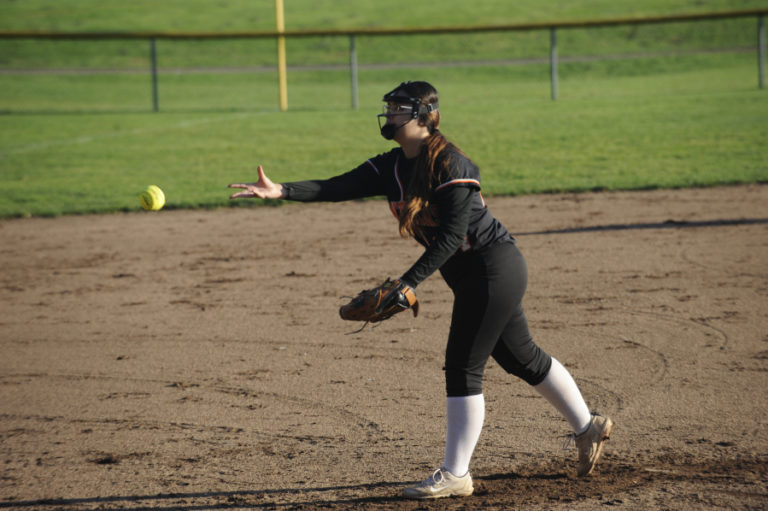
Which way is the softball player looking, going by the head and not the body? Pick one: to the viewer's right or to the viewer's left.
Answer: to the viewer's left

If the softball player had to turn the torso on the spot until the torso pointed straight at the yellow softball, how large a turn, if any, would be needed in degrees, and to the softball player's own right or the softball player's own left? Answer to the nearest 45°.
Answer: approximately 45° to the softball player's own right

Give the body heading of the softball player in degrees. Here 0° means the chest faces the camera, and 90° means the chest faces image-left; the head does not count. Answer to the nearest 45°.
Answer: approximately 90°
